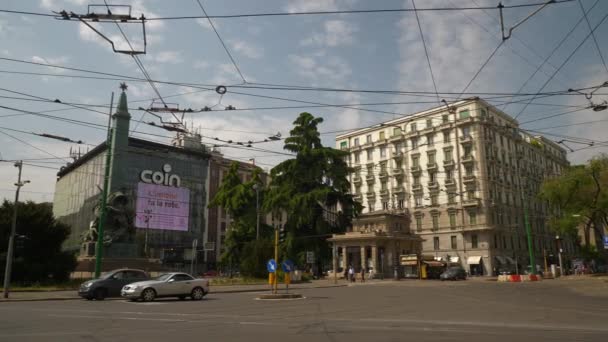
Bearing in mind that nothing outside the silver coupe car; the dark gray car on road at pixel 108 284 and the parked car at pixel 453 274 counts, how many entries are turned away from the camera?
0

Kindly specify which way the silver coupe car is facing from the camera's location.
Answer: facing the viewer and to the left of the viewer

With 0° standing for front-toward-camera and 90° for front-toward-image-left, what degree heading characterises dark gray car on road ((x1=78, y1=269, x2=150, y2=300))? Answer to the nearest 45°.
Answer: approximately 45°

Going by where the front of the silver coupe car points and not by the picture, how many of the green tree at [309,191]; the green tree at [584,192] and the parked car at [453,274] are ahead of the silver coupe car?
0

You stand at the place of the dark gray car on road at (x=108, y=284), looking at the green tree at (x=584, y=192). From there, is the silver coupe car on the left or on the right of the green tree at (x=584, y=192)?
right

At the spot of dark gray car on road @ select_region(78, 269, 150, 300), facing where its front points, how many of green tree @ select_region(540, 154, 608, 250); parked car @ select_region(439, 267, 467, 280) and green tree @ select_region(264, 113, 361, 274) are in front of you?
0

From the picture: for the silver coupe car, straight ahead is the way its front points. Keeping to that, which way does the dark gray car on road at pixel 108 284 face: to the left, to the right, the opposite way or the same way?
the same way

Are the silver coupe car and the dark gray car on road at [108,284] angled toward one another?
no

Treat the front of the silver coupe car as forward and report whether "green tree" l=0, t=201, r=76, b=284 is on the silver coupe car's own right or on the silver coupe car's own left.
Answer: on the silver coupe car's own right

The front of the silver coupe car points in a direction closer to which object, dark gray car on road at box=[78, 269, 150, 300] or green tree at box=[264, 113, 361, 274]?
the dark gray car on road

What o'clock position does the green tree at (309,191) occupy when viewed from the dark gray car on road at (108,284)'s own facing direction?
The green tree is roughly at 4 o'clock from the dark gray car on road.

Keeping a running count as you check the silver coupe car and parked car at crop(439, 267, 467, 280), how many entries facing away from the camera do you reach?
0
